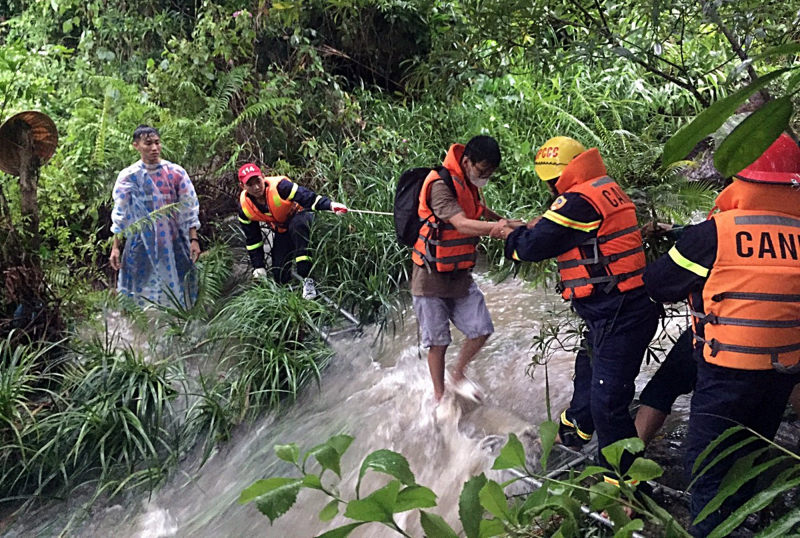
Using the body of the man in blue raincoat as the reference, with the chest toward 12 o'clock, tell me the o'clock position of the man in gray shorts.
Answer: The man in gray shorts is roughly at 11 o'clock from the man in blue raincoat.

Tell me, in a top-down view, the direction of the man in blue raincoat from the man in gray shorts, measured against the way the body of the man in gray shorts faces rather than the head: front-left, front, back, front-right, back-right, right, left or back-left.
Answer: back

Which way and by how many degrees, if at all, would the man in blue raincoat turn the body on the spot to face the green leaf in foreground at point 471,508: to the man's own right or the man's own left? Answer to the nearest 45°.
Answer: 0° — they already face it

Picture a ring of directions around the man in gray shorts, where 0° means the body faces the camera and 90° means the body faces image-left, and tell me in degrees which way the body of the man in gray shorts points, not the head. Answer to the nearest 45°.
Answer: approximately 315°

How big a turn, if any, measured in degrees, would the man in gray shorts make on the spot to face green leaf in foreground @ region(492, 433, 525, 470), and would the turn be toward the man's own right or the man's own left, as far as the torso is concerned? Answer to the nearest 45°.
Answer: approximately 45° to the man's own right

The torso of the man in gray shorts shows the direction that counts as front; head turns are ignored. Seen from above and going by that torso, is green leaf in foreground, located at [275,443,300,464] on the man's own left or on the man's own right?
on the man's own right

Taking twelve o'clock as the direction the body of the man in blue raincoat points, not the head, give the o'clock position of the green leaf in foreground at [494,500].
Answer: The green leaf in foreground is roughly at 12 o'clock from the man in blue raincoat.

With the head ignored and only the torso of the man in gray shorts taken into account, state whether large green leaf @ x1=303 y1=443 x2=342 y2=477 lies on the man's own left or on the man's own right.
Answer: on the man's own right
